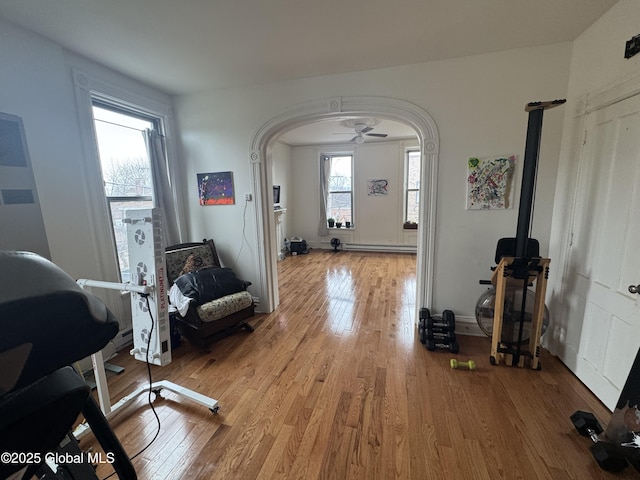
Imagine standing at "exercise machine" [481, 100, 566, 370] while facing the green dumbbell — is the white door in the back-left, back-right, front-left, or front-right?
back-left

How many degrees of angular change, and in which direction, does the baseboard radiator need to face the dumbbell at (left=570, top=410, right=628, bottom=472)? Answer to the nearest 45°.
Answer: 0° — it already faces it

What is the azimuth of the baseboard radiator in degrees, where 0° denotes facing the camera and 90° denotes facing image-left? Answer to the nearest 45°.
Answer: approximately 0°

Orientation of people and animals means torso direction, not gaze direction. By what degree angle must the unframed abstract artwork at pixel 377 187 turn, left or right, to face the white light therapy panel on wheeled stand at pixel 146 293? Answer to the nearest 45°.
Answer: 0° — it already faces it

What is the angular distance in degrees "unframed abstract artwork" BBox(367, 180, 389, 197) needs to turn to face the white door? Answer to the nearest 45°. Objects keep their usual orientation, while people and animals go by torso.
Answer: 0° — it already faces it

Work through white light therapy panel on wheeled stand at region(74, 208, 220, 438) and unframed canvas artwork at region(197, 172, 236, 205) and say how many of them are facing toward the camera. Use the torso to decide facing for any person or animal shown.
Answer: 1

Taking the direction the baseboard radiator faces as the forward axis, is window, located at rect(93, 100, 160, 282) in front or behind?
in front
